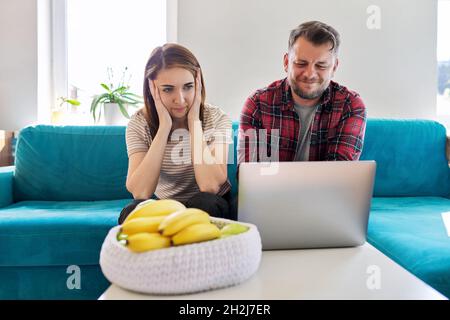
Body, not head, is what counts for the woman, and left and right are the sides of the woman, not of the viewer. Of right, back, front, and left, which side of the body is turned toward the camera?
front

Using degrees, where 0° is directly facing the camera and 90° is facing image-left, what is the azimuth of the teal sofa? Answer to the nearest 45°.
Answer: approximately 0°

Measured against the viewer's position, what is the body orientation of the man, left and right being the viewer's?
facing the viewer

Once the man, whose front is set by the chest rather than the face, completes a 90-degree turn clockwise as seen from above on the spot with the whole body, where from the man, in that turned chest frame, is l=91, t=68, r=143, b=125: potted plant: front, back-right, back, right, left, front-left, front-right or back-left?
front-right

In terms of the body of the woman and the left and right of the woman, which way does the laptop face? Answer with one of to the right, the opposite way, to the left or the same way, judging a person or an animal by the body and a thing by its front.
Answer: the opposite way

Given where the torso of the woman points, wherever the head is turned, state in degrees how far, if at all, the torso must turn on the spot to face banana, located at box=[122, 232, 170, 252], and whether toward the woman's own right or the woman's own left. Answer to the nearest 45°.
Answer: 0° — they already face it

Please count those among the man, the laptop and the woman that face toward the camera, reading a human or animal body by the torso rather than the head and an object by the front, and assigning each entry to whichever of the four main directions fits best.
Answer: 2

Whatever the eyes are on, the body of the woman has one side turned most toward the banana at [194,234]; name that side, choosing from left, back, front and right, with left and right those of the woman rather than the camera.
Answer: front

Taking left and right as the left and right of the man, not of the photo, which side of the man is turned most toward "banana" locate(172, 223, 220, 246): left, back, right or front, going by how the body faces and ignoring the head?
front

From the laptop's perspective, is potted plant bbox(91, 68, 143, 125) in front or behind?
in front

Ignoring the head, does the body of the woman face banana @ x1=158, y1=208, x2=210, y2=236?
yes

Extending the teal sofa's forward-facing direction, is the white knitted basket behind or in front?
in front

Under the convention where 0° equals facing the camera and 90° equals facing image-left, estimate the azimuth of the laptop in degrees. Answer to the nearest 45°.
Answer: approximately 180°

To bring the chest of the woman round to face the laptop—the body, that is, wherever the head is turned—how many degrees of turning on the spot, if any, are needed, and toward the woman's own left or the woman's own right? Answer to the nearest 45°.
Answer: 0° — they already face it
